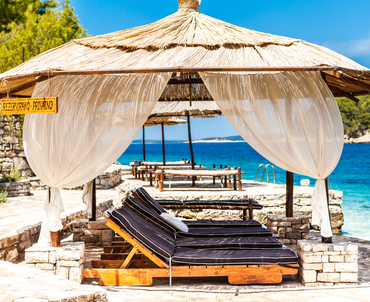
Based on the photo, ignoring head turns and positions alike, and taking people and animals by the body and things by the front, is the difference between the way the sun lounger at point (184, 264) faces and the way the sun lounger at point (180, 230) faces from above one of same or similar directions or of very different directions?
same or similar directions

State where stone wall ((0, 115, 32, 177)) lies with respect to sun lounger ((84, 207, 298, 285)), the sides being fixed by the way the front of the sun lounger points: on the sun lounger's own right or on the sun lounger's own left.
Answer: on the sun lounger's own left

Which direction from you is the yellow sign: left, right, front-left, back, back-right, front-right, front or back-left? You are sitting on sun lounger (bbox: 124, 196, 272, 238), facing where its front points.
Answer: back-right

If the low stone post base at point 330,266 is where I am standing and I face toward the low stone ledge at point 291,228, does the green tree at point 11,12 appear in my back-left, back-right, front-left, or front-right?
front-left

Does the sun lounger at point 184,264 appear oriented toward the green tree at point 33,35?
no

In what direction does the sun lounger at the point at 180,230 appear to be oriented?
to the viewer's right

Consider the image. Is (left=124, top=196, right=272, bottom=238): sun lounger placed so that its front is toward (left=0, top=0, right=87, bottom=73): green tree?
no

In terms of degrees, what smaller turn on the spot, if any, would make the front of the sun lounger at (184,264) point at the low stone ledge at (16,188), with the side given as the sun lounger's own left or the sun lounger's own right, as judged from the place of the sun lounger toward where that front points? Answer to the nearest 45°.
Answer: approximately 135° to the sun lounger's own left

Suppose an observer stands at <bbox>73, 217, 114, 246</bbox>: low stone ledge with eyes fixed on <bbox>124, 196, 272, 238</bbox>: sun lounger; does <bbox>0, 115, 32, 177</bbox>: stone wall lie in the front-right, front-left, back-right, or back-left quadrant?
back-left

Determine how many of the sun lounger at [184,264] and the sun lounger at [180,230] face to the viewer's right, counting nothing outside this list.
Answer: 2

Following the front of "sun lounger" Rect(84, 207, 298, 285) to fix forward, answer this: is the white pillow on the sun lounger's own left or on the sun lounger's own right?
on the sun lounger's own left

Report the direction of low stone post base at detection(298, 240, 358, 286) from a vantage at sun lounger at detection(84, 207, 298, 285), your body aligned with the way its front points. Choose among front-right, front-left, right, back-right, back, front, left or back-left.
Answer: front

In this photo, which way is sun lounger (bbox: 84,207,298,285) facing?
to the viewer's right

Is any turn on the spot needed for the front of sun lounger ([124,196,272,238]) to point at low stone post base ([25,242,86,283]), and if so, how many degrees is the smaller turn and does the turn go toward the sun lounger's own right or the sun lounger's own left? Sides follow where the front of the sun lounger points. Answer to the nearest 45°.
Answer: approximately 135° to the sun lounger's own right

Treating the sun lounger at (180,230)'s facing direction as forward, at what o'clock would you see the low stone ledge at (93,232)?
The low stone ledge is roughly at 7 o'clock from the sun lounger.
